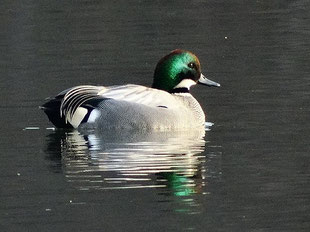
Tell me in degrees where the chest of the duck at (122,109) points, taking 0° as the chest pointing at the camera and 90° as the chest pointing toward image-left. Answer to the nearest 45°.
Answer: approximately 270°
